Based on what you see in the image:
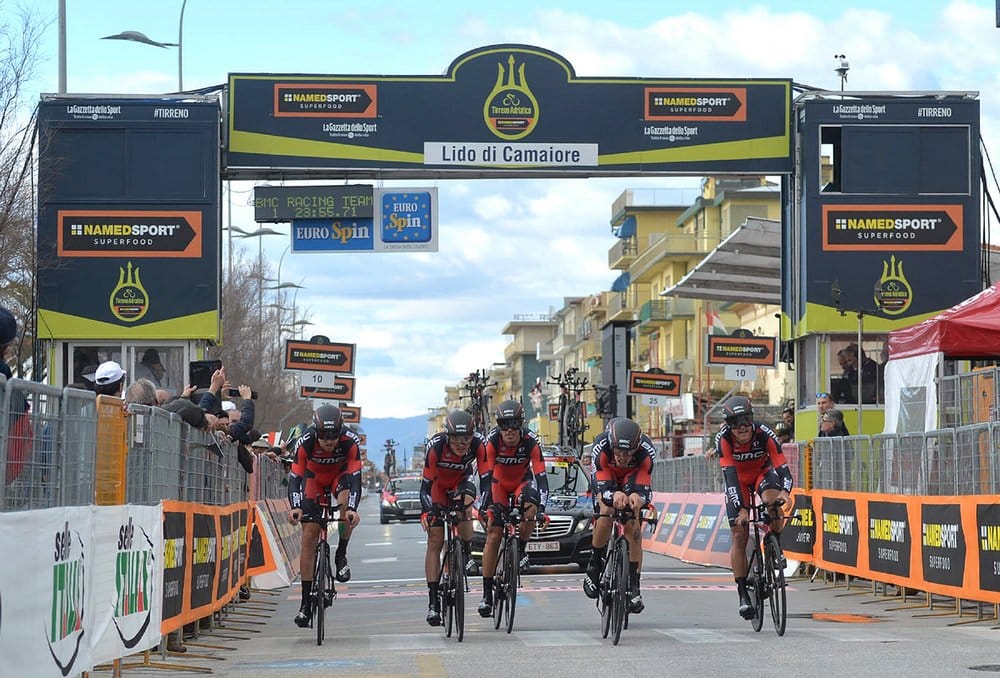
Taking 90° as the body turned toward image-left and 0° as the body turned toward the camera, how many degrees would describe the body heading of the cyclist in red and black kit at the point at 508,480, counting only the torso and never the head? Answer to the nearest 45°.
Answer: approximately 0°

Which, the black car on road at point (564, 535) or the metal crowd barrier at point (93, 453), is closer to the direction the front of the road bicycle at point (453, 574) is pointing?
the metal crowd barrier

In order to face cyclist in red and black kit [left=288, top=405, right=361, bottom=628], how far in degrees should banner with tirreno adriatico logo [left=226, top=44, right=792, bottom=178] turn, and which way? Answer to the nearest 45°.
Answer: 0° — it already faces them

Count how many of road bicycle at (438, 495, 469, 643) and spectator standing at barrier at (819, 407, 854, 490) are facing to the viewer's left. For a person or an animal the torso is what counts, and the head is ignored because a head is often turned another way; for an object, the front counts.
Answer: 1

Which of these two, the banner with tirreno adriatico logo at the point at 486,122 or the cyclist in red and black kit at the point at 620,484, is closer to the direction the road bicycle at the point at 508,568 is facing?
the cyclist in red and black kit

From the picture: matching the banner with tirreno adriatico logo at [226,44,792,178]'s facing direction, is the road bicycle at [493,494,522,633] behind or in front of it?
in front

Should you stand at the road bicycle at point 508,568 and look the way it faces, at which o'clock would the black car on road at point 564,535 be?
The black car on road is roughly at 6 o'clock from the road bicycle.

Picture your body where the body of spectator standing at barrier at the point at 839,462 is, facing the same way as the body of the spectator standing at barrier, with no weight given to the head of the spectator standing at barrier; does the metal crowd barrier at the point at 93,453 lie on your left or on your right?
on your left

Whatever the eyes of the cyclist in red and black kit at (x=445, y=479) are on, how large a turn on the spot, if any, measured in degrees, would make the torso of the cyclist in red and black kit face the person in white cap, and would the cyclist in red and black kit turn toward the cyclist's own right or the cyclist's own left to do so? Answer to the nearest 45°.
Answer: approximately 45° to the cyclist's own right

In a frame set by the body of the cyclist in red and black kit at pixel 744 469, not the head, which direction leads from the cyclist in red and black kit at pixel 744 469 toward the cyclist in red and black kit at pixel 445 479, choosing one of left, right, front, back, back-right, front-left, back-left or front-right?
right

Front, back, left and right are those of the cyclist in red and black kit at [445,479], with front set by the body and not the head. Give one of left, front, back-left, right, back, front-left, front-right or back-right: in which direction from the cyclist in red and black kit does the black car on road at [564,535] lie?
back

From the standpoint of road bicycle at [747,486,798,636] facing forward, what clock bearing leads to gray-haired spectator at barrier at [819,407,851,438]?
The gray-haired spectator at barrier is roughly at 6 o'clock from the road bicycle.

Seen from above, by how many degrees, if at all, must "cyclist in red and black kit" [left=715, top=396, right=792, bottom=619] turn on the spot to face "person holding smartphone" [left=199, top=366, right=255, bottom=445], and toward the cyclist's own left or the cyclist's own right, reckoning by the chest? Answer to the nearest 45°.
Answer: approximately 90° to the cyclist's own right
